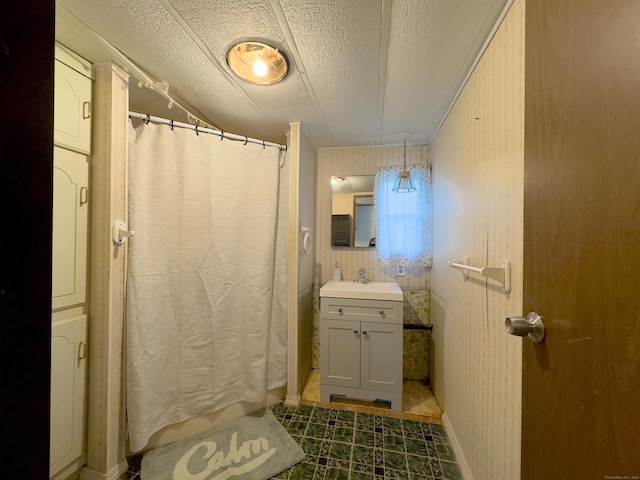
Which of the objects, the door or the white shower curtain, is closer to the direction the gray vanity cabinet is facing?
the door

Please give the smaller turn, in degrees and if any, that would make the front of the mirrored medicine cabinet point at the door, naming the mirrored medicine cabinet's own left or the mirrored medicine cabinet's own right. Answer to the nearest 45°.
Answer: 0° — it already faces it

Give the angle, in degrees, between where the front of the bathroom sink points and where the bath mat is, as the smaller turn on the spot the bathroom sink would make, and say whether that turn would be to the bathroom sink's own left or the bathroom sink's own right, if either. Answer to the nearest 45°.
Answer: approximately 45° to the bathroom sink's own right

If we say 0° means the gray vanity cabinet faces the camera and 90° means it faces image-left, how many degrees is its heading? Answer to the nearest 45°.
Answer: approximately 0°

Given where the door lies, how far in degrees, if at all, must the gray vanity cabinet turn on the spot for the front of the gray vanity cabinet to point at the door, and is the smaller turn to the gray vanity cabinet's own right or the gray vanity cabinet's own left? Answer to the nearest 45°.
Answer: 0° — it already faces it

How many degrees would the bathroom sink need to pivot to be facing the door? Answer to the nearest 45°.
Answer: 0° — it already faces it

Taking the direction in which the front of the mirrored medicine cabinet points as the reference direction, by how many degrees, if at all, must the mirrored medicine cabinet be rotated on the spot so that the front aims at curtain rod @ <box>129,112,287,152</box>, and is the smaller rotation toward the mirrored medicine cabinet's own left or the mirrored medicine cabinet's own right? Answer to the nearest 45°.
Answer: approximately 45° to the mirrored medicine cabinet's own right

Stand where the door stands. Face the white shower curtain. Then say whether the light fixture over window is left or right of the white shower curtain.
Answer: right

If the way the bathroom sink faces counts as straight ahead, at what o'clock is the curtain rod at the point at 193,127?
The curtain rod is roughly at 2 o'clock from the bathroom sink.
